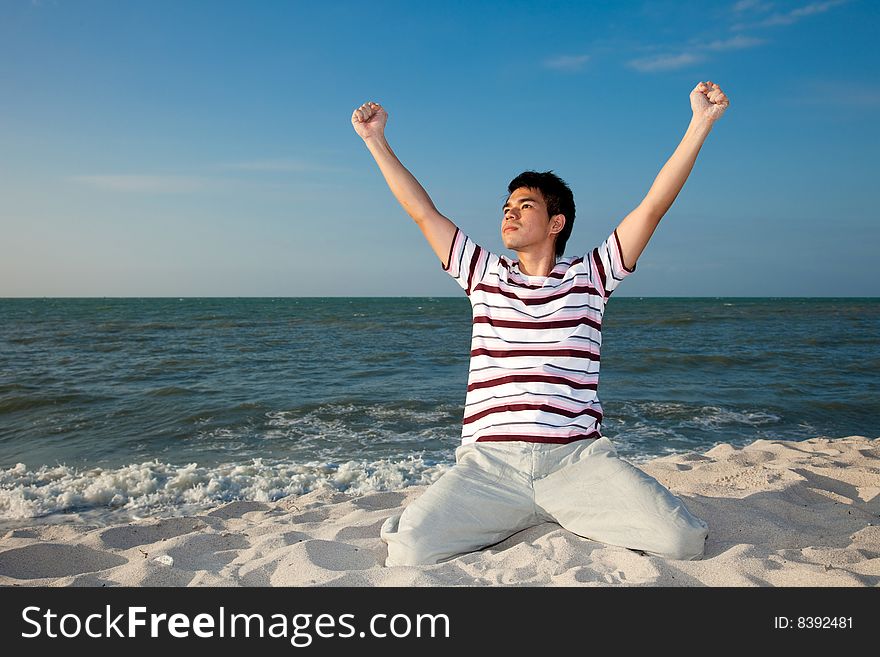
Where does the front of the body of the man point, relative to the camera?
toward the camera
